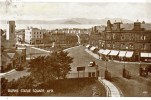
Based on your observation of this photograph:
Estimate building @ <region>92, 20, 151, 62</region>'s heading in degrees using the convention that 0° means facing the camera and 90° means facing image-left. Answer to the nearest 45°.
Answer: approximately 45°

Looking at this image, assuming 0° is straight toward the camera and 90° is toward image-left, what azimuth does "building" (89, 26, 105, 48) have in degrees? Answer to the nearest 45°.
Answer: approximately 45°
